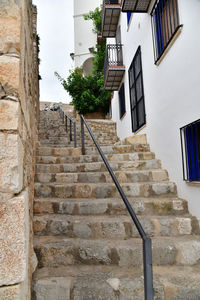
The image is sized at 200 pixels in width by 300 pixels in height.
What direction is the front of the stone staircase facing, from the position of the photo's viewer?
facing the viewer
